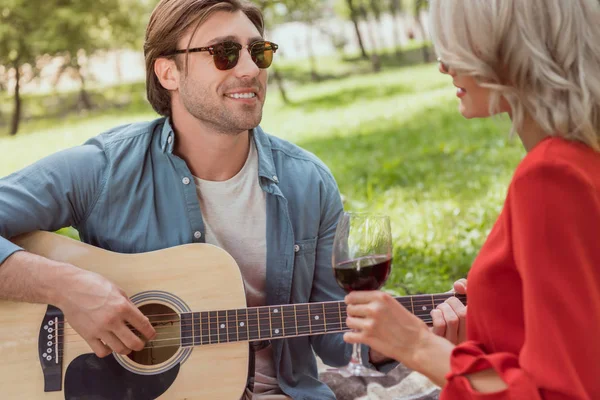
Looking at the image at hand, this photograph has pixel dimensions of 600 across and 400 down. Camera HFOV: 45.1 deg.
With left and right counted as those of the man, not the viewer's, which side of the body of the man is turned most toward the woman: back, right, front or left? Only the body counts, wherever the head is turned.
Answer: front

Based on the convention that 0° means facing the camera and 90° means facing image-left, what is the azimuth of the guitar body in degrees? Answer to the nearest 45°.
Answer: approximately 0°

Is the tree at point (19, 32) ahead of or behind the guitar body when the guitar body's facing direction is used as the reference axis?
behind

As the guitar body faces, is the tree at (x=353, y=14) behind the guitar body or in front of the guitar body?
behind

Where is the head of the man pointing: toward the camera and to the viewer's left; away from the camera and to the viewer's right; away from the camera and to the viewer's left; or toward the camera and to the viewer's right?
toward the camera and to the viewer's right

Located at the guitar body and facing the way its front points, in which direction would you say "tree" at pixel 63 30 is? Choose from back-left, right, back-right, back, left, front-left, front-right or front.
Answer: back

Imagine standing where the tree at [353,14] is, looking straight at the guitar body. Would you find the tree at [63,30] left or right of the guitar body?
right

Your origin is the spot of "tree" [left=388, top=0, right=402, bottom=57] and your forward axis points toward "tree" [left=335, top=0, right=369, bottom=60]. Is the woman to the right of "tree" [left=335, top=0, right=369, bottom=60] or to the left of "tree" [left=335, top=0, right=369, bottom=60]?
left

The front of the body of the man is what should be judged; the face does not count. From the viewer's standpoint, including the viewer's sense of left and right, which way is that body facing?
facing the viewer and to the right of the viewer

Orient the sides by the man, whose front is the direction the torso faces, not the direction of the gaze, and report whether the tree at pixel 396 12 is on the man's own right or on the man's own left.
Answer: on the man's own left

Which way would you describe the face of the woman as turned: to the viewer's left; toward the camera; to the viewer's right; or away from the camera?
to the viewer's left

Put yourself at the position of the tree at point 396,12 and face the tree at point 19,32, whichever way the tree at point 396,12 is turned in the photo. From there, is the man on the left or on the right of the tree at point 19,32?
left

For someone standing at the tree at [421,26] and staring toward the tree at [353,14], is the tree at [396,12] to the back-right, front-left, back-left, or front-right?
front-right

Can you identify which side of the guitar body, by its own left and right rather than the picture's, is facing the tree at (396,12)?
back

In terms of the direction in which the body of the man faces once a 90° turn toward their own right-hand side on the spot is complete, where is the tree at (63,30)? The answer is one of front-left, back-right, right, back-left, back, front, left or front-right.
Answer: back-right

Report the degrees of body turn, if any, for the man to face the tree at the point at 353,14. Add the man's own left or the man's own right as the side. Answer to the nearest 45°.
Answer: approximately 135° to the man's own left

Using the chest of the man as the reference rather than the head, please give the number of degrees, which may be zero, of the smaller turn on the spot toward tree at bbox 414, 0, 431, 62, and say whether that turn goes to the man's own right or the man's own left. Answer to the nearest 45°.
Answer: approximately 135° to the man's own left
